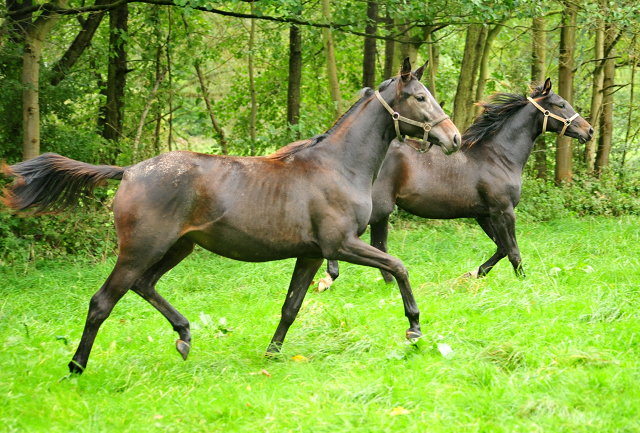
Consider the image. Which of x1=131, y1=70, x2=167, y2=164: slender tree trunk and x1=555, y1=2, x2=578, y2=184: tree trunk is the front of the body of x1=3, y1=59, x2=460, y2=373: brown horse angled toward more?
the tree trunk

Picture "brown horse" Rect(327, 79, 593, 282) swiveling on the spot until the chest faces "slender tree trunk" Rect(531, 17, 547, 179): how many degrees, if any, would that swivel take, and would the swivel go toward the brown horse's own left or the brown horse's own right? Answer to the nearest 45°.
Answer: approximately 90° to the brown horse's own left

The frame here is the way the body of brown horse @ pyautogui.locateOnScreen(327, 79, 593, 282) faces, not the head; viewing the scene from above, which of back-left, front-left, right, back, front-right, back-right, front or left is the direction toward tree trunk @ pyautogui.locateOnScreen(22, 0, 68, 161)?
back

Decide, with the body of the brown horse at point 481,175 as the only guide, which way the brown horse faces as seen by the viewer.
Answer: to the viewer's right

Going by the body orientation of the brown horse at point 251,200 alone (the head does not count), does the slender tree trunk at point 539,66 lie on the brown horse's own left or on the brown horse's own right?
on the brown horse's own left

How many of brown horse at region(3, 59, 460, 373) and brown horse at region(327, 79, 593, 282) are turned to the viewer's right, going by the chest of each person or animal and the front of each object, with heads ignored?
2

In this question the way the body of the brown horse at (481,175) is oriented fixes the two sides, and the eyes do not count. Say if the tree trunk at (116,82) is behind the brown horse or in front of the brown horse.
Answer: behind

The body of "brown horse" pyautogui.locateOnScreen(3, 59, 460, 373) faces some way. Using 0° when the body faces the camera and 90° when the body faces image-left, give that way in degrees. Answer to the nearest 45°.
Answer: approximately 270°

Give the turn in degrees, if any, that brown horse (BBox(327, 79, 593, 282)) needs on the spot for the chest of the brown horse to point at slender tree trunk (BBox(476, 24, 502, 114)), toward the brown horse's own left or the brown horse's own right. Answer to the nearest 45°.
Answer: approximately 90° to the brown horse's own left

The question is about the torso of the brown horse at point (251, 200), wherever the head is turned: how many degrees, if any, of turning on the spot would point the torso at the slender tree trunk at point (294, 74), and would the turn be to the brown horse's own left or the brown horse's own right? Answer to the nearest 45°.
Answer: approximately 90° to the brown horse's own left

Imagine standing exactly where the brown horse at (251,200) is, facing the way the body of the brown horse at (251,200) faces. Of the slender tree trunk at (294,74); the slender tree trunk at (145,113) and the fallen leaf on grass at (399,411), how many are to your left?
2
